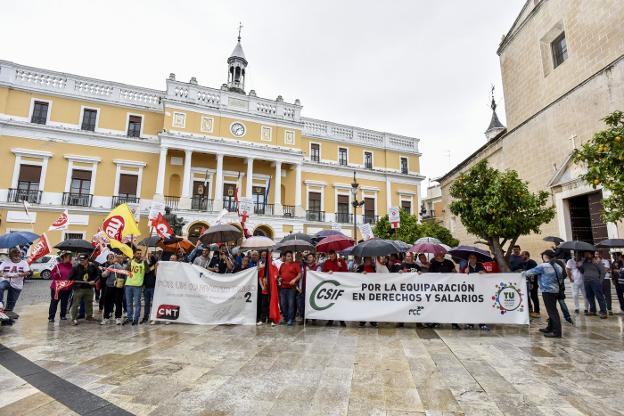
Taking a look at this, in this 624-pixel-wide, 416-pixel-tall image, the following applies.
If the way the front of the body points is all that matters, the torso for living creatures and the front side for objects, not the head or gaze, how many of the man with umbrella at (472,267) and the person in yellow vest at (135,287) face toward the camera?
2

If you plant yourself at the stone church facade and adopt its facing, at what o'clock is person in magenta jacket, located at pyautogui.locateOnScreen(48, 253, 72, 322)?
The person in magenta jacket is roughly at 12 o'clock from the stone church facade.

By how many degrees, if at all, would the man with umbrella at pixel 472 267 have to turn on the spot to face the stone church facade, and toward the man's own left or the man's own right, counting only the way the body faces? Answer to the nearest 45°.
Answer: approximately 135° to the man's own left

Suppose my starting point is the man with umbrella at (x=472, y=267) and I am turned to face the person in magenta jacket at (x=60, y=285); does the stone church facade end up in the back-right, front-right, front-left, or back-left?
back-right

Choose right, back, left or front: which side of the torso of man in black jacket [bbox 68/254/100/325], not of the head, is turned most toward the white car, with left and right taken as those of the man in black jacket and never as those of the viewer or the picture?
back

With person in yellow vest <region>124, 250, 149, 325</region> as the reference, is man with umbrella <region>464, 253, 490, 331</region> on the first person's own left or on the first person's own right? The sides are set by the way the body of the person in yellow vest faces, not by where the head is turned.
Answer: on the first person's own left

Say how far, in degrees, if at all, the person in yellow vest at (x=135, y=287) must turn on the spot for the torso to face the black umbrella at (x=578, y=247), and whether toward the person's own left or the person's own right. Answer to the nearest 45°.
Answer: approximately 45° to the person's own left

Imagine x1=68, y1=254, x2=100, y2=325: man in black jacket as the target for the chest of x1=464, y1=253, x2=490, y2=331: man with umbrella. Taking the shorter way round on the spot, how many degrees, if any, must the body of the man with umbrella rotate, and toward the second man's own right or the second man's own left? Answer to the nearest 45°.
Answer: approximately 45° to the second man's own right

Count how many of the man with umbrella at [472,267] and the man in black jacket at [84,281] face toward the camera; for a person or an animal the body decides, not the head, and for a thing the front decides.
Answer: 2
